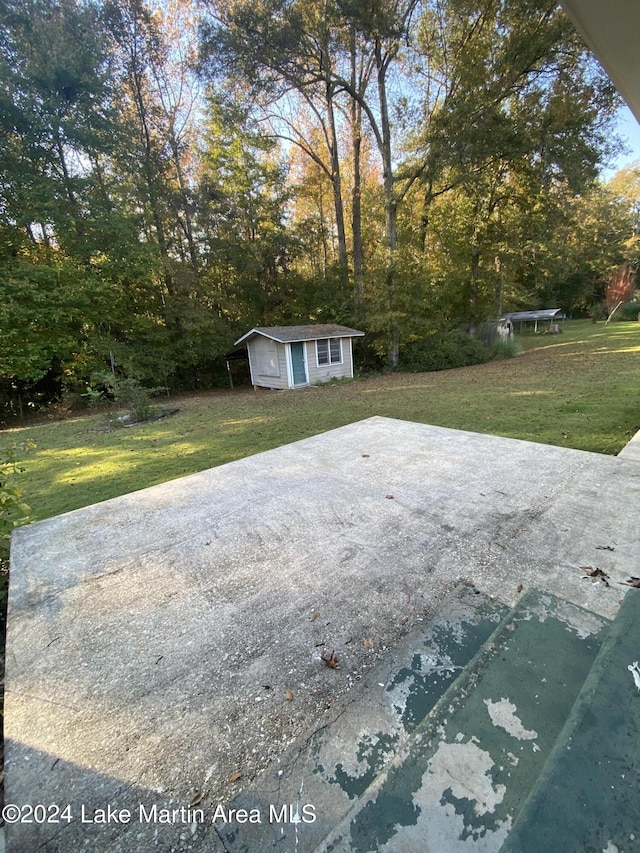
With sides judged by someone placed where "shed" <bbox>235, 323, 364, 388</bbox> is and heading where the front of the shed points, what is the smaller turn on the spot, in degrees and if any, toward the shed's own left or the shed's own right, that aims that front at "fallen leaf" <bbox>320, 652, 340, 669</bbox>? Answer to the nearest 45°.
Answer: approximately 45° to the shed's own right

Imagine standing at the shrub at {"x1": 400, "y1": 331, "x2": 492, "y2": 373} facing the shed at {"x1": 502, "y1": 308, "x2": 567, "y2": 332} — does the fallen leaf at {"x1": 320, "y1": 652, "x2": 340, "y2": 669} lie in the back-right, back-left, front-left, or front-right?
back-right

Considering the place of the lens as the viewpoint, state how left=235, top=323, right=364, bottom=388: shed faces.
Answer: facing the viewer and to the right of the viewer

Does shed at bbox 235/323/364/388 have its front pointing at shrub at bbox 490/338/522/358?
no

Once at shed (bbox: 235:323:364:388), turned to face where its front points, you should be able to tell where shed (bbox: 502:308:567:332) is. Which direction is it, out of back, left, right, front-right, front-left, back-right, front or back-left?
left

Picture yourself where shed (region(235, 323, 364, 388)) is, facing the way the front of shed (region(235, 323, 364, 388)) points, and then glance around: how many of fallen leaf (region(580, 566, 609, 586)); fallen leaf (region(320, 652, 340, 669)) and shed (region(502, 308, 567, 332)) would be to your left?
1

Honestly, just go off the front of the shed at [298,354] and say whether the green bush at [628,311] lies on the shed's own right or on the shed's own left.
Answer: on the shed's own left

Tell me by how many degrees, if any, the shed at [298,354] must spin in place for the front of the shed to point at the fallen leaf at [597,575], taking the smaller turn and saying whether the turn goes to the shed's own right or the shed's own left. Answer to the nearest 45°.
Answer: approximately 45° to the shed's own right

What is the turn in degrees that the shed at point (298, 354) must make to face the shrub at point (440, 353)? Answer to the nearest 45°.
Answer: approximately 45° to its left

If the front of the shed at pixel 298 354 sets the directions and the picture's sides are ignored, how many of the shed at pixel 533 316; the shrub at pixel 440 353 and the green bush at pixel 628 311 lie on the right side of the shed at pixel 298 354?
0

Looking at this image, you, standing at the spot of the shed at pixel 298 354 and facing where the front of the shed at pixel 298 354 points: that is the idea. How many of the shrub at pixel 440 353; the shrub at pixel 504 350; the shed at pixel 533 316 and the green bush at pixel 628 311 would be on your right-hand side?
0
